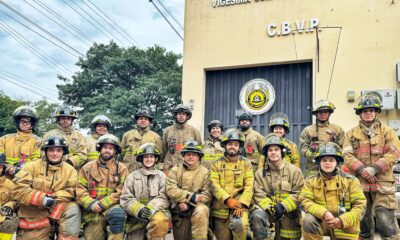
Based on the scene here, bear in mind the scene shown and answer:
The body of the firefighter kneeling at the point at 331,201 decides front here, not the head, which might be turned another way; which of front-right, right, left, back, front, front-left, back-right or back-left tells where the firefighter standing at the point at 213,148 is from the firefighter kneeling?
back-right

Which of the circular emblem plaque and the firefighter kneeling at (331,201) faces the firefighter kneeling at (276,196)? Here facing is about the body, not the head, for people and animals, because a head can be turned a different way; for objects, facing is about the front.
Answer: the circular emblem plaque

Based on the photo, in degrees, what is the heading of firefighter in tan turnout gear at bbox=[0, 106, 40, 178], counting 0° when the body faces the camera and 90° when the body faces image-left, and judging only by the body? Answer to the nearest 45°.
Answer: approximately 0°

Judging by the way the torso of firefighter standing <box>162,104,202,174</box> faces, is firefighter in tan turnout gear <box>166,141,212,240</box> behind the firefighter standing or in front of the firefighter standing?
in front

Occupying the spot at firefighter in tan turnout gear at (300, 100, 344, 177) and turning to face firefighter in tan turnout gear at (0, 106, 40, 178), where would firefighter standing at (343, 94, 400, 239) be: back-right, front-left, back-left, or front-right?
back-left

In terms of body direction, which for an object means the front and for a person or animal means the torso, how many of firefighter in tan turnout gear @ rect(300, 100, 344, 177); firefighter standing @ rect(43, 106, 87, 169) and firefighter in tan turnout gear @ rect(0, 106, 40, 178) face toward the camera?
3

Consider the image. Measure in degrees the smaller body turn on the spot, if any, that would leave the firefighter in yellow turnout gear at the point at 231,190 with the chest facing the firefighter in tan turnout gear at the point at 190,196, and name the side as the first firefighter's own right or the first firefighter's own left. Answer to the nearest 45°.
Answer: approximately 90° to the first firefighter's own right

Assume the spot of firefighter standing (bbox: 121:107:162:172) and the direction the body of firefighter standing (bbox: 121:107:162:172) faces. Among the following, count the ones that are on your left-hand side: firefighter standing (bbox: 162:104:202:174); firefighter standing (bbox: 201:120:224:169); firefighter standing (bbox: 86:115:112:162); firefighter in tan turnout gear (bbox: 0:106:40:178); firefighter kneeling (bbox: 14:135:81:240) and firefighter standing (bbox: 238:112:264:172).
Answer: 3
